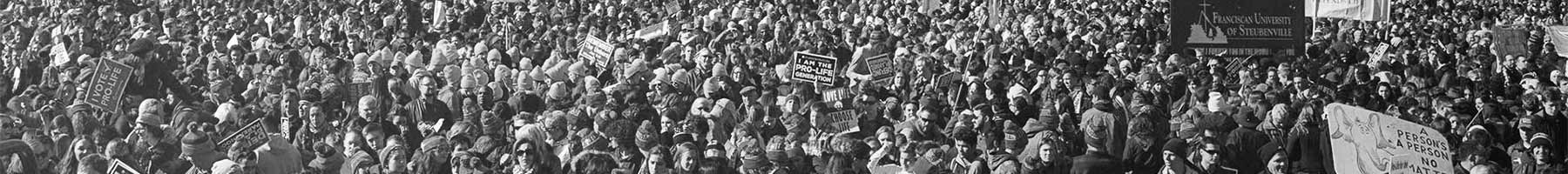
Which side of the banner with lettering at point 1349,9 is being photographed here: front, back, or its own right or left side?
front

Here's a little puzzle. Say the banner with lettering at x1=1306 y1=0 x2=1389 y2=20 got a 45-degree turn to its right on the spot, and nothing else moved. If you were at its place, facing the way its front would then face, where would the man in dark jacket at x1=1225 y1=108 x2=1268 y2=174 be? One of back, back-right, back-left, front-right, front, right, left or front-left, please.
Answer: front-left

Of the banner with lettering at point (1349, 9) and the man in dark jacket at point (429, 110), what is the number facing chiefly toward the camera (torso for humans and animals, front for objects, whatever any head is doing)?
2

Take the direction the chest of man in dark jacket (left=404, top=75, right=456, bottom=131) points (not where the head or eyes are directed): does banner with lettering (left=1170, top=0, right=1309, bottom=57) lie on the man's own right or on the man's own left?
on the man's own left

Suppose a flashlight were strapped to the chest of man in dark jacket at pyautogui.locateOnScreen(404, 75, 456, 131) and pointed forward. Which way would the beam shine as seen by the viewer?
toward the camera

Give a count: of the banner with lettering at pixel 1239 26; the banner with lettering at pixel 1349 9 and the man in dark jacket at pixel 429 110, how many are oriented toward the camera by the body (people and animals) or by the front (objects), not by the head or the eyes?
3

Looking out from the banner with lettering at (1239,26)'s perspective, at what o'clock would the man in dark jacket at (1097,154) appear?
The man in dark jacket is roughly at 1 o'clock from the banner with lettering.

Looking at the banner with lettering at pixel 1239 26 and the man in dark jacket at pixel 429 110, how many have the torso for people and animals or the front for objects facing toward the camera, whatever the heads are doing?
2
